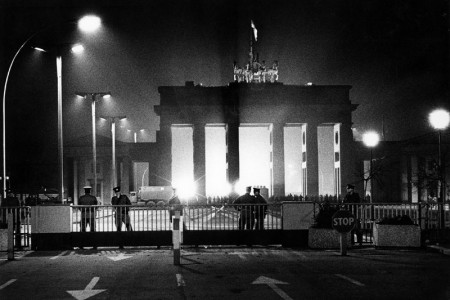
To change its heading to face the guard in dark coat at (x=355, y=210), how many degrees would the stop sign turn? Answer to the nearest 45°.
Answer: approximately 180°

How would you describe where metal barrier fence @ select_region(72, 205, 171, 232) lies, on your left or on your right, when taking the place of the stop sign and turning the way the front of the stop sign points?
on your right

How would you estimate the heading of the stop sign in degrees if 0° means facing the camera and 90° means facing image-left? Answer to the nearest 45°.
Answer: approximately 0°

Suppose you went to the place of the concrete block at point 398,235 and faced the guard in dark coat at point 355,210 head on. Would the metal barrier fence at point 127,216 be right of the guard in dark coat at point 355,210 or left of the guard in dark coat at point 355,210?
left

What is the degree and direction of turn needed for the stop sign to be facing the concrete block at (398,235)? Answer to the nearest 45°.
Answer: approximately 135° to its left

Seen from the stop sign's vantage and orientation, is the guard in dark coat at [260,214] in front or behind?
behind

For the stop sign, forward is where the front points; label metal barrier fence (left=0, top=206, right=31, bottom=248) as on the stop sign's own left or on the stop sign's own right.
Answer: on the stop sign's own right

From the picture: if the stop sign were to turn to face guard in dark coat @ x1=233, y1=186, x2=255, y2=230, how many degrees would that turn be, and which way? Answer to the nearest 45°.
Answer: approximately 135° to its right

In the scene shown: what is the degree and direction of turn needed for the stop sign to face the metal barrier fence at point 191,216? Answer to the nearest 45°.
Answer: approximately 135° to its right
